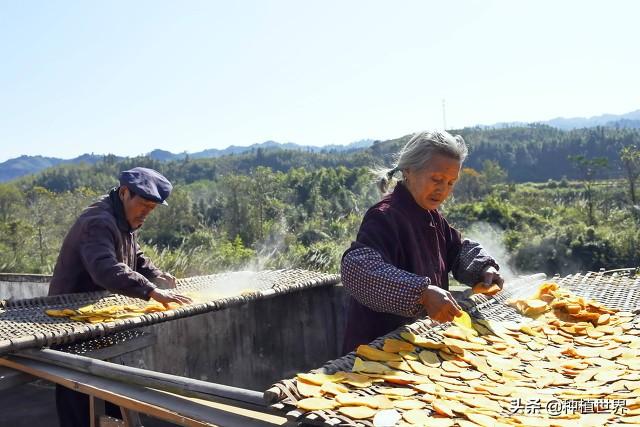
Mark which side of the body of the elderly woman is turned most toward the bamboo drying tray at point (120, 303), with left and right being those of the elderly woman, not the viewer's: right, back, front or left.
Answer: back

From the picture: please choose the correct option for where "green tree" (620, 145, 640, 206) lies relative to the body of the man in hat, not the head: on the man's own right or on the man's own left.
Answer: on the man's own left

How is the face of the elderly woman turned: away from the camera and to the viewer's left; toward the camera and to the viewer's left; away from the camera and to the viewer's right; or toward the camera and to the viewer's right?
toward the camera and to the viewer's right

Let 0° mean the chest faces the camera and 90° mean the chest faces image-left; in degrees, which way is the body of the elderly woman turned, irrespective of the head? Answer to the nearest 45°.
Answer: approximately 315°
